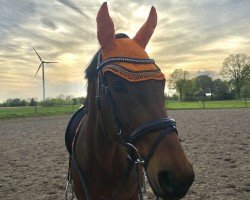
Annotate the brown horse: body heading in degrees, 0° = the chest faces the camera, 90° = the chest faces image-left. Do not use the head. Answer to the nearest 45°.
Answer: approximately 315°
